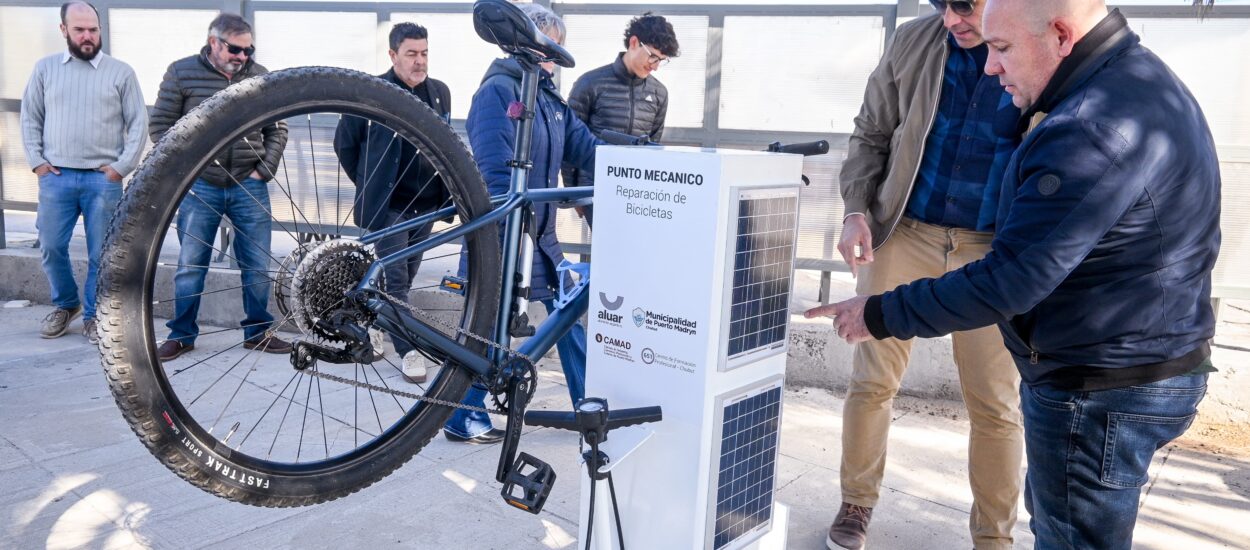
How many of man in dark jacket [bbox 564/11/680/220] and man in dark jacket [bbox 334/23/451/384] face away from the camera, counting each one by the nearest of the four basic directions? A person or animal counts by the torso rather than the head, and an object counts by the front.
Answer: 0

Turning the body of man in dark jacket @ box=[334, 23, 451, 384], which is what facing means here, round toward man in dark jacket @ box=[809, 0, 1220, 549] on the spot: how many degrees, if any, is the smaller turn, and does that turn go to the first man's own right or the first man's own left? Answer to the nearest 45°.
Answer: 0° — they already face them

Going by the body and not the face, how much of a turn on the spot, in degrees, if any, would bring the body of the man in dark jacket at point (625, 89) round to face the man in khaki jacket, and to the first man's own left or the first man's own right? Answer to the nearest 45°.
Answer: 0° — they already face them

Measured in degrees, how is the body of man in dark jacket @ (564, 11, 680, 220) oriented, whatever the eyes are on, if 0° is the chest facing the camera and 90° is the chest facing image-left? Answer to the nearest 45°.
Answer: approximately 315°

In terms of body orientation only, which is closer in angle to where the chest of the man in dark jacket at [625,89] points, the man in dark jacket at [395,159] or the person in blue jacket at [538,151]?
the person in blue jacket

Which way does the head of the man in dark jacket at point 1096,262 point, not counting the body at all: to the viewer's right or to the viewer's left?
to the viewer's left

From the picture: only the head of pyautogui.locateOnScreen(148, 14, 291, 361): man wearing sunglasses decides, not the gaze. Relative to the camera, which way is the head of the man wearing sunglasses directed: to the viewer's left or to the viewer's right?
to the viewer's right

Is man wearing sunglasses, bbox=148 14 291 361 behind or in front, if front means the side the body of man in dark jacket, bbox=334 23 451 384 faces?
behind
